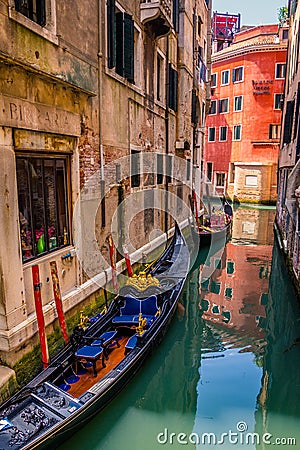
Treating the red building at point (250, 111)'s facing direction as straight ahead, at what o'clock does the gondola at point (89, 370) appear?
The gondola is roughly at 12 o'clock from the red building.

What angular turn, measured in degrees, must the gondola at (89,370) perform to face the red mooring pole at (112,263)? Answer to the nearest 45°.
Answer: approximately 135° to its right

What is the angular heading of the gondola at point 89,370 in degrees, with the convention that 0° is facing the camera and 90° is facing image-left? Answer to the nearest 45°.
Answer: approximately 45°

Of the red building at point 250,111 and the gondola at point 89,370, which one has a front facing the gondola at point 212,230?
the red building

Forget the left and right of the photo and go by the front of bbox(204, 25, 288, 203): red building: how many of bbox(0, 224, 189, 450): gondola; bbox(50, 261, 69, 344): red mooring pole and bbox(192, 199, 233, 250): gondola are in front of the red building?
3

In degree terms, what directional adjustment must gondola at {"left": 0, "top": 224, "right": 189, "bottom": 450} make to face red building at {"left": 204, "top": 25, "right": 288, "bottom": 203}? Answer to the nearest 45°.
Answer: approximately 180°
